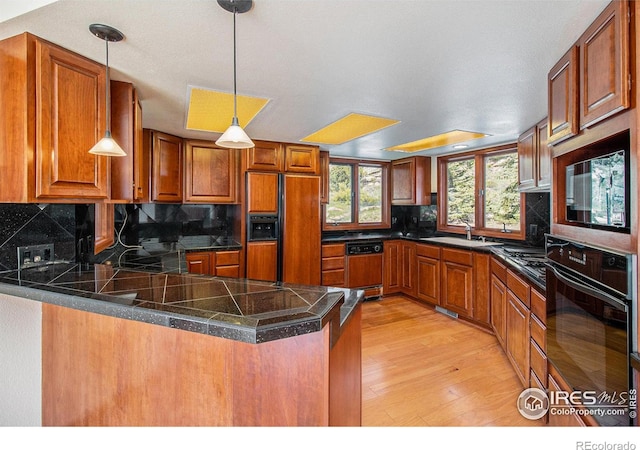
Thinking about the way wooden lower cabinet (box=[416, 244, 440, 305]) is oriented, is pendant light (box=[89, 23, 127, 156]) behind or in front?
in front

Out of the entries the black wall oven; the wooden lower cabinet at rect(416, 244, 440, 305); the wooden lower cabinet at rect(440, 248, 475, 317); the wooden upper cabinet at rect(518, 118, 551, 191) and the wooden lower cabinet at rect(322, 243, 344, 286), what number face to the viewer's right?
0

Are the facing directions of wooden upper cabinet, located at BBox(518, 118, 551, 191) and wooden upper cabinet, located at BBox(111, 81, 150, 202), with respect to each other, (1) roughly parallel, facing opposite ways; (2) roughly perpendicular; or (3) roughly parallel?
roughly parallel, facing opposite ways

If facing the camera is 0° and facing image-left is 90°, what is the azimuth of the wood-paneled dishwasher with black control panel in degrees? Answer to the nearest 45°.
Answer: approximately 0°

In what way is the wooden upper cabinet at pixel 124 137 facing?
to the viewer's right

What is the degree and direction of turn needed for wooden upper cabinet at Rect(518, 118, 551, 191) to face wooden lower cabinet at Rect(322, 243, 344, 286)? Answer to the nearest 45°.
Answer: approximately 45° to its right

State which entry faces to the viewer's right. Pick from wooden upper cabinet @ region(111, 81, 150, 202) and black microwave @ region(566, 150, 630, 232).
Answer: the wooden upper cabinet

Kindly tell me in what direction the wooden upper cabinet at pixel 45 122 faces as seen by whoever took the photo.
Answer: facing the viewer and to the right of the viewer

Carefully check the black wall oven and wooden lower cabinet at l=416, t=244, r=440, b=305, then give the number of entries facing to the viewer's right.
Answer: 0

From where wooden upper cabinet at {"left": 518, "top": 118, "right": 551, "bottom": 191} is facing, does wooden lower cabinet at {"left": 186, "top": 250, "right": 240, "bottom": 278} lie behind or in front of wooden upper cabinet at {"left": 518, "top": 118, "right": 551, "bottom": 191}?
in front

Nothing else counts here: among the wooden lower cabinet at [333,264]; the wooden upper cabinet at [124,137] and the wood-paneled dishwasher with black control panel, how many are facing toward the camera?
2

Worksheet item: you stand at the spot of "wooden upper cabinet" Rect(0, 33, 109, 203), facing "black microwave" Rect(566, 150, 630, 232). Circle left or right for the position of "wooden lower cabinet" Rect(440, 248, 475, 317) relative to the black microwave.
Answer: left

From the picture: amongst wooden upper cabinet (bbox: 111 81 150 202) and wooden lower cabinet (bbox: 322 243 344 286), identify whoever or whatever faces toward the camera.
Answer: the wooden lower cabinet

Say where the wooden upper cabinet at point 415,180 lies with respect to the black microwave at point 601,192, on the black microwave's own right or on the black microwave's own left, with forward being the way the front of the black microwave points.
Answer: on the black microwave's own right

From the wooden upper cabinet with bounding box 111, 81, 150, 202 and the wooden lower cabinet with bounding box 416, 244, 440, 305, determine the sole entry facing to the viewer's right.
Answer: the wooden upper cabinet

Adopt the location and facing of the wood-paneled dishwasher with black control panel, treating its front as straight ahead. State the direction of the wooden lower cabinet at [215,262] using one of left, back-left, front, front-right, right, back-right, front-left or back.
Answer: front-right

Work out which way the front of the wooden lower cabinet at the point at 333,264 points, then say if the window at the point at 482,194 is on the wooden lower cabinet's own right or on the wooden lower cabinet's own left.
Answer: on the wooden lower cabinet's own left
